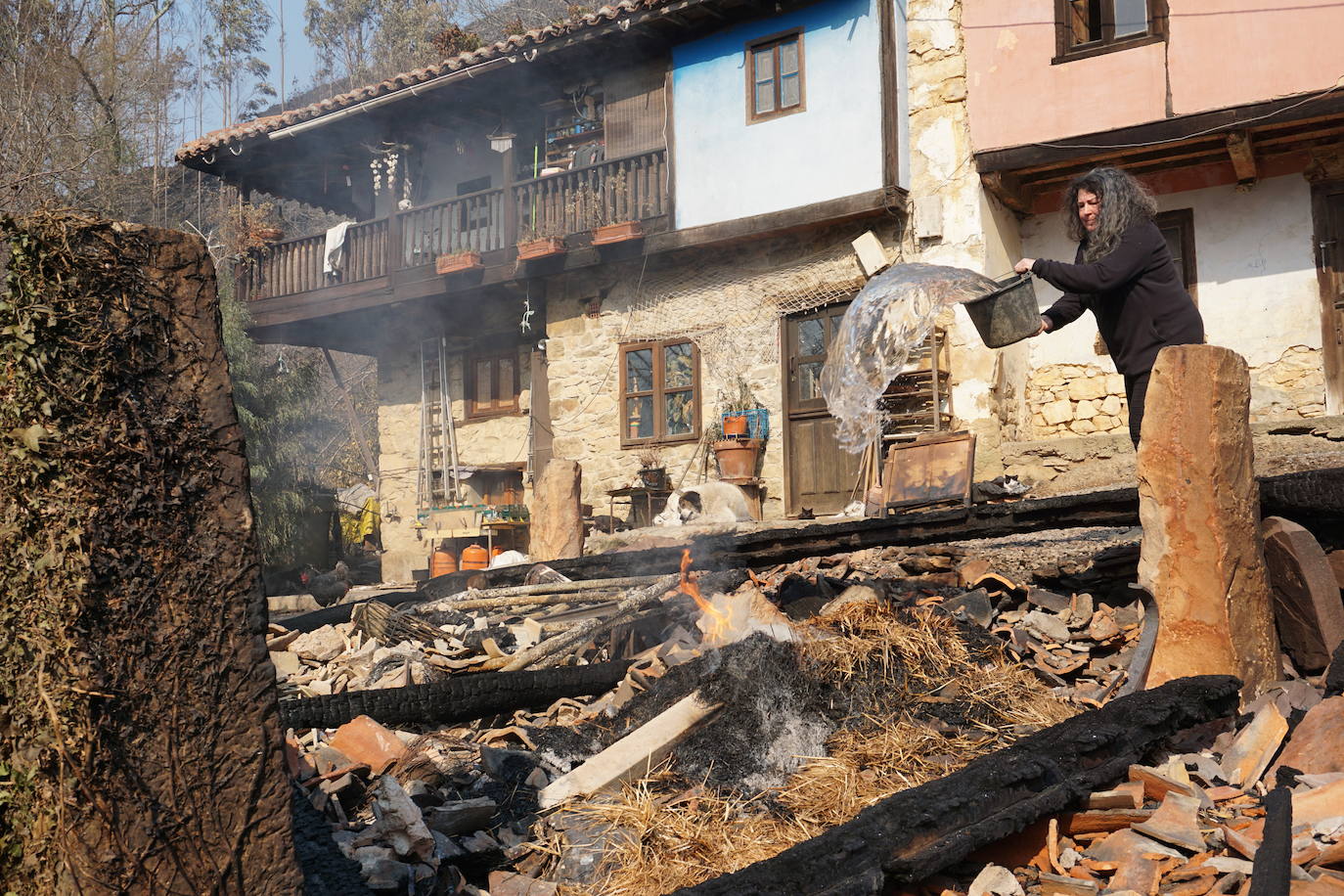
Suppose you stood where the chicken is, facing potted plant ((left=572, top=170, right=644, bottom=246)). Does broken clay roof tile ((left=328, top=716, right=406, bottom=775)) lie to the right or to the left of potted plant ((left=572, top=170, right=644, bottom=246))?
right

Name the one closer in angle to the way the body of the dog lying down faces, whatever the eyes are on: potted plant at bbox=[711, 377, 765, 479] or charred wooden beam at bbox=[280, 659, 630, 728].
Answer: the charred wooden beam

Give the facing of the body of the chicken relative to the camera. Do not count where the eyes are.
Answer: to the viewer's left

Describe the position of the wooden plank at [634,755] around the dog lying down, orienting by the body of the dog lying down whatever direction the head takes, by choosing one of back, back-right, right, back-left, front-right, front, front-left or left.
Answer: left

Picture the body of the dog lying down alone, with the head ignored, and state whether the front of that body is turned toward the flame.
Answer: no

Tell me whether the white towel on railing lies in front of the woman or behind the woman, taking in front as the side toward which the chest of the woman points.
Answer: in front

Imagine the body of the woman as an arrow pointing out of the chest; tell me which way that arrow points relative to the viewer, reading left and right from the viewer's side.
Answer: facing to the left of the viewer

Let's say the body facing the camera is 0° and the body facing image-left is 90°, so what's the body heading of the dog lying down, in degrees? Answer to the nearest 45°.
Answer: approximately 90°

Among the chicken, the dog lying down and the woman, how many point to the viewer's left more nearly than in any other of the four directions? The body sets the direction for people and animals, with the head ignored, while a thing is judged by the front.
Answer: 3

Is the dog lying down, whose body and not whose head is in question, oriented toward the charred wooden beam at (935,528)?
no

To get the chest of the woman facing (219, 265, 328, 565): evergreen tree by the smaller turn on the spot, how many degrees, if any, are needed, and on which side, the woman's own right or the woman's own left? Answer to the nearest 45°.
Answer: approximately 45° to the woman's own right

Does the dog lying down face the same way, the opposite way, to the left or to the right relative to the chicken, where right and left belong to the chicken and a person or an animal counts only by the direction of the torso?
the same way

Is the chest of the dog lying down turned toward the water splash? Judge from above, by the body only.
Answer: no

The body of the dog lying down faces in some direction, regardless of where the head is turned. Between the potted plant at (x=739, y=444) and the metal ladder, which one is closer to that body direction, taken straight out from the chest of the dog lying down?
the metal ladder

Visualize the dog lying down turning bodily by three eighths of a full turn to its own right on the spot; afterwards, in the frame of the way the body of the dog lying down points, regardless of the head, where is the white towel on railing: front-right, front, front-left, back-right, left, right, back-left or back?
left

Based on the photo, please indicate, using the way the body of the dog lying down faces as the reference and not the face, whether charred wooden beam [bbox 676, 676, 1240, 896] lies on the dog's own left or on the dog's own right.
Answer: on the dog's own left

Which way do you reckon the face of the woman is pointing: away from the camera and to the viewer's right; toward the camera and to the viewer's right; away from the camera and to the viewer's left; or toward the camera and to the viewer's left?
toward the camera and to the viewer's left
